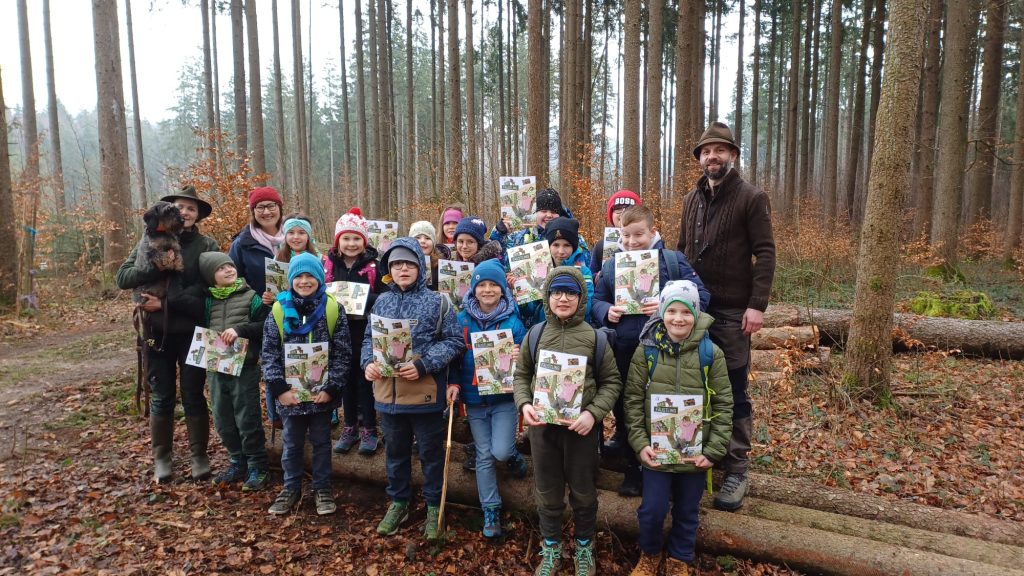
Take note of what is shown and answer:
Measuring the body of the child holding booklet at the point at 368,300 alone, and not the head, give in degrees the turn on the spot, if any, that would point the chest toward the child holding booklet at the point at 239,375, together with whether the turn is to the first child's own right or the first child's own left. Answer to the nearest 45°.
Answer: approximately 90° to the first child's own right

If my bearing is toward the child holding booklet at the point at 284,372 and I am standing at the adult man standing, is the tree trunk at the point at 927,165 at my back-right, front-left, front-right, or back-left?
back-right

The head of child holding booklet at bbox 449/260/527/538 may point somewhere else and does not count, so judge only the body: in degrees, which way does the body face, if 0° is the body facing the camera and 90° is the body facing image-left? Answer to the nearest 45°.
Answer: approximately 0°

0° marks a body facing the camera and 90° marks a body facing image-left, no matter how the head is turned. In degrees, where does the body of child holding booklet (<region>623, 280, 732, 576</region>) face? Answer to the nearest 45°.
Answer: approximately 0°

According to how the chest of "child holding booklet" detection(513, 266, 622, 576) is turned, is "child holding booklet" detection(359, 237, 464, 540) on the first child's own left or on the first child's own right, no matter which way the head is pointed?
on the first child's own right
